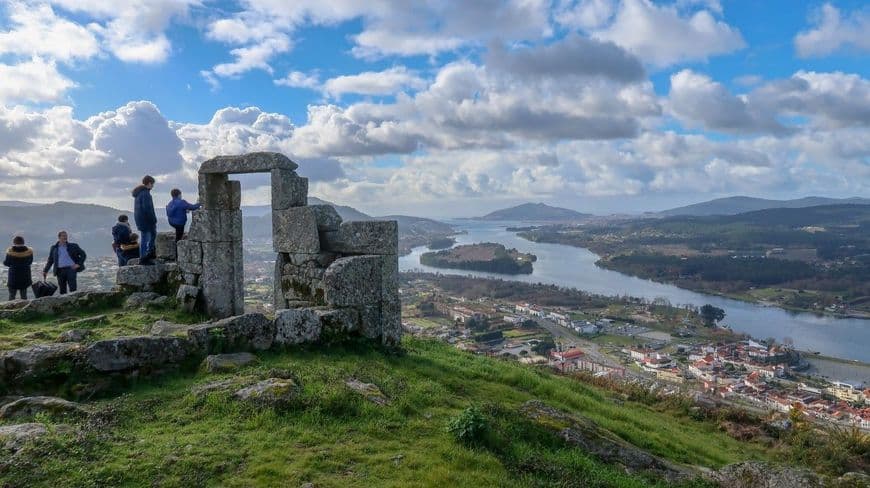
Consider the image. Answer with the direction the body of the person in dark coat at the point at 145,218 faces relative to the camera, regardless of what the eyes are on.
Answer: to the viewer's right

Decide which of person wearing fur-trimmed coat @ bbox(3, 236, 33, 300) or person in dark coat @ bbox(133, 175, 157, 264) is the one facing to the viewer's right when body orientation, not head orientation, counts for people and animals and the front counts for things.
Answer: the person in dark coat

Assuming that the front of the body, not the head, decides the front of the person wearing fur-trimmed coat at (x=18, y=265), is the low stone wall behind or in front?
behind

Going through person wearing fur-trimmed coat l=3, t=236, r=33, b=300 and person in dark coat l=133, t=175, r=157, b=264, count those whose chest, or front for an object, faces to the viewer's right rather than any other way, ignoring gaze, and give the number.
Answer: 1

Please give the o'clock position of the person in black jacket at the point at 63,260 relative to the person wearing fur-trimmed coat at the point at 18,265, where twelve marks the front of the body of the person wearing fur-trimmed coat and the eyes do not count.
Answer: The person in black jacket is roughly at 3 o'clock from the person wearing fur-trimmed coat.

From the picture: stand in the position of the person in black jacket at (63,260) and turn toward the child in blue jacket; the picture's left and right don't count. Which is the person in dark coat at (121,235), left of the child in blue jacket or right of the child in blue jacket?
left

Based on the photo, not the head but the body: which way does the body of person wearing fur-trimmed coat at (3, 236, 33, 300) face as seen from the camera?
away from the camera

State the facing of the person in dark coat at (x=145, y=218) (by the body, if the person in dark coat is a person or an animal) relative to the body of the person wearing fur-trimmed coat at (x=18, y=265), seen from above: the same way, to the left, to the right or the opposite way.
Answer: to the right

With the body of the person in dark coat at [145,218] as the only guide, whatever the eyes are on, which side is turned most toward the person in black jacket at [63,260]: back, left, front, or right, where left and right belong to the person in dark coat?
back

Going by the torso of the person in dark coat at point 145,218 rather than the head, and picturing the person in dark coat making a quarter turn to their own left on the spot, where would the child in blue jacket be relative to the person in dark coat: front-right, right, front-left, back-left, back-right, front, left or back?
back-right

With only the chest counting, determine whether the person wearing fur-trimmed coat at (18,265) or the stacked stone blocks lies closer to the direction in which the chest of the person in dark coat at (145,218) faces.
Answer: the stacked stone blocks
